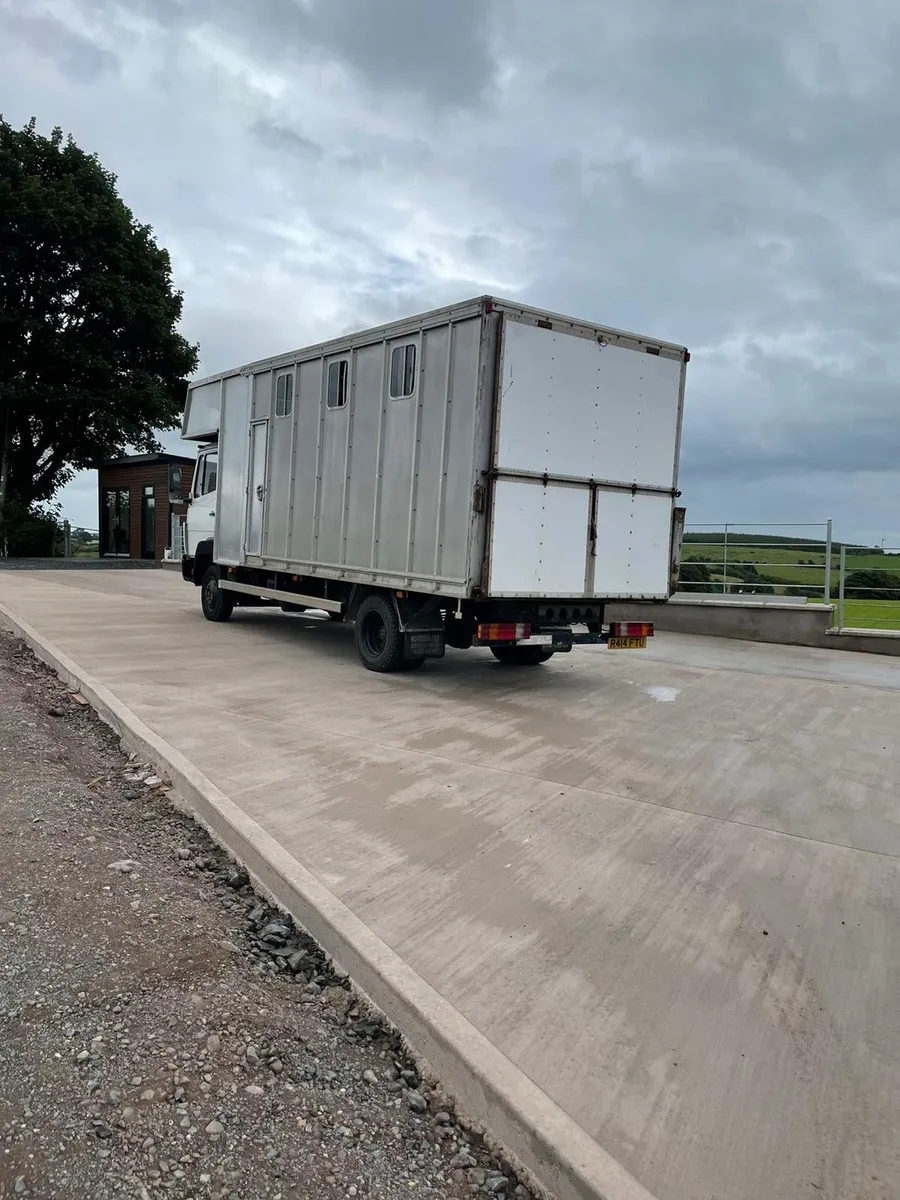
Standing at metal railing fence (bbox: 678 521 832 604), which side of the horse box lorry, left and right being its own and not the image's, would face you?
right

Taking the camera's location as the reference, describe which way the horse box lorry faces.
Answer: facing away from the viewer and to the left of the viewer

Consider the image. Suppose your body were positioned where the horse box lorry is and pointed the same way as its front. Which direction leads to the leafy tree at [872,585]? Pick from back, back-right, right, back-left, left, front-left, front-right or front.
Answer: right

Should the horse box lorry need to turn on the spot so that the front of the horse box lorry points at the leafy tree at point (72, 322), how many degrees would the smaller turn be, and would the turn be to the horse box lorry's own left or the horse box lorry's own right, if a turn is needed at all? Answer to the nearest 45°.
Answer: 0° — it already faces it

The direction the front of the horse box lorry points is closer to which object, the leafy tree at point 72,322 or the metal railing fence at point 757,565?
the leafy tree
